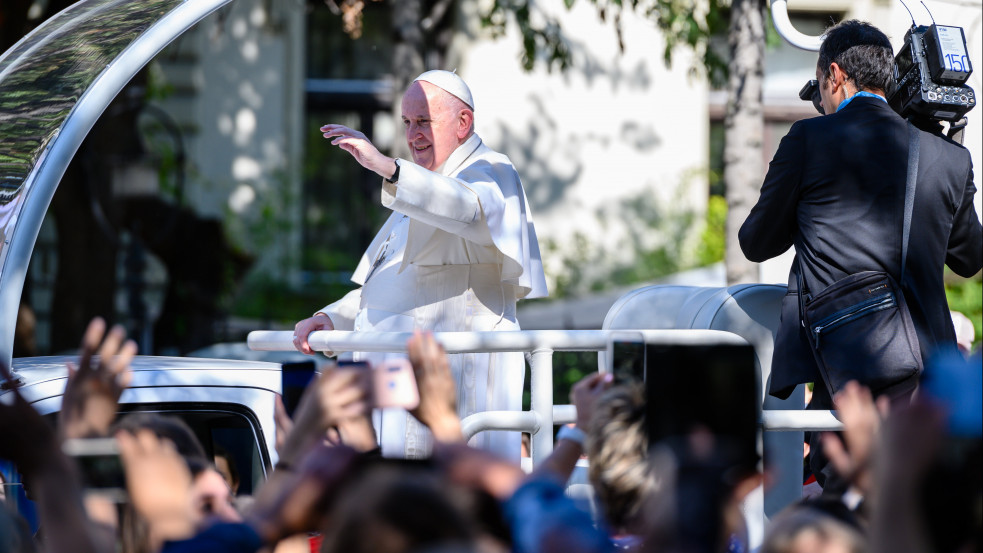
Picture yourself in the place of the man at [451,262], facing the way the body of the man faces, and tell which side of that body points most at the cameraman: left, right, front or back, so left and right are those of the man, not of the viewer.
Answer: left

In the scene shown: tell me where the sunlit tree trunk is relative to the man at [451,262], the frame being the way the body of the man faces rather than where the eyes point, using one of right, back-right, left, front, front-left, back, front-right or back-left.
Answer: back

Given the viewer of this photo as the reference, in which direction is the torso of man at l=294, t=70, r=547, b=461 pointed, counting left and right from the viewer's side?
facing the viewer and to the left of the viewer

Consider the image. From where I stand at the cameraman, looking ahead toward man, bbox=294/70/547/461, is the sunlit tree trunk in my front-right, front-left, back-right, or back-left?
front-right
